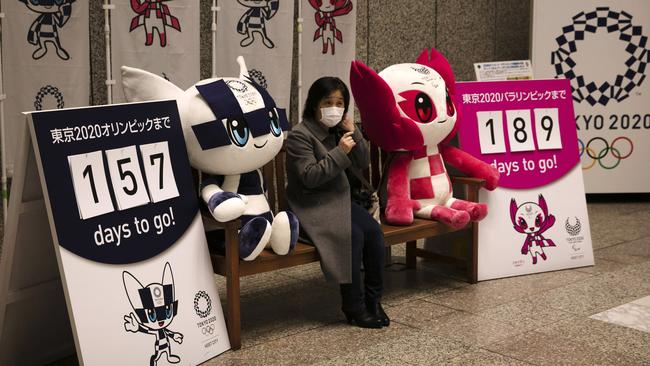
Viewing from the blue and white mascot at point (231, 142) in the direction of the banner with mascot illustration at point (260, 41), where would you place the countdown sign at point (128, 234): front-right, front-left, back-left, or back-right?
back-left

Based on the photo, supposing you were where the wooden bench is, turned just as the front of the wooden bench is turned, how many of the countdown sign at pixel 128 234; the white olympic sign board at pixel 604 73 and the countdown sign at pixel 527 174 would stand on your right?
1

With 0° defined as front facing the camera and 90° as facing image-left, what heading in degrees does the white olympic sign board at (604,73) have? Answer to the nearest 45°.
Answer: approximately 0°

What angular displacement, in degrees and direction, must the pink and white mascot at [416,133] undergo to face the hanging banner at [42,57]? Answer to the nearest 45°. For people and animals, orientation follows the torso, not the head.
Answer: approximately 135° to its right

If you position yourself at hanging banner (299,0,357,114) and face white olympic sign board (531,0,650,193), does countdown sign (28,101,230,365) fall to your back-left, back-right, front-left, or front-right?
back-right

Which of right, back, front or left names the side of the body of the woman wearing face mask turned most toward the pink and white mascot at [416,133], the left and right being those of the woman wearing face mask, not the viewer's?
left
